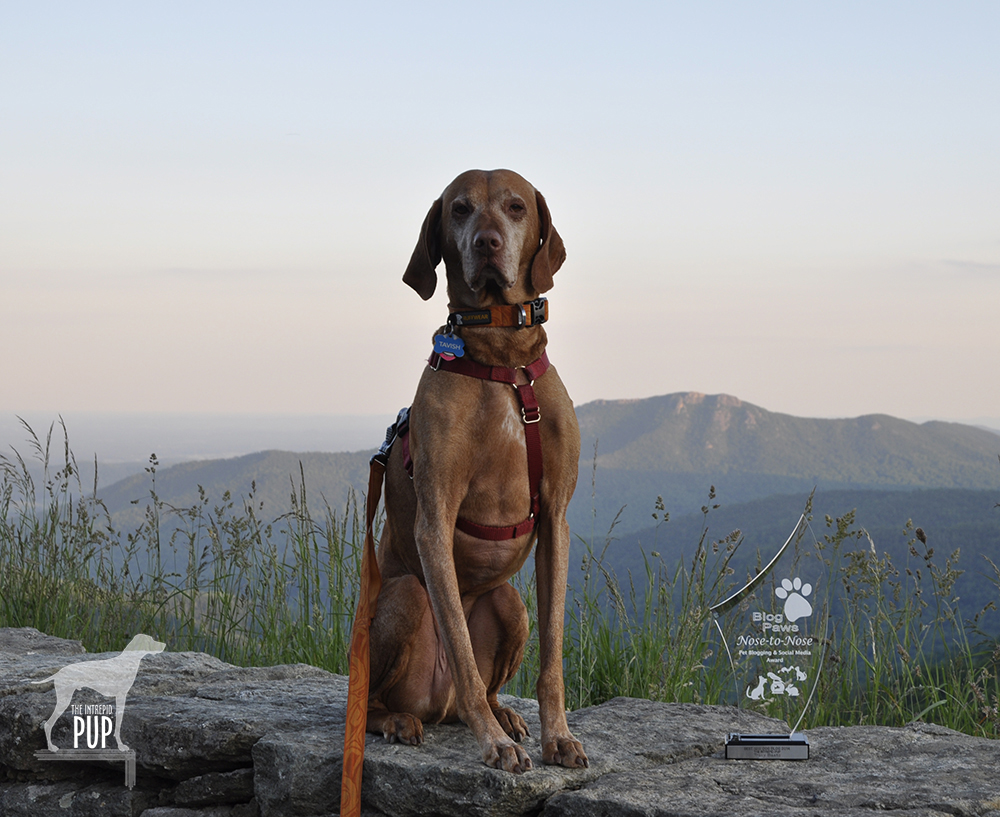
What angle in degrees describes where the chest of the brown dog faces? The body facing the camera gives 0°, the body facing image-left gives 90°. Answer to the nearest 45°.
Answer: approximately 315°

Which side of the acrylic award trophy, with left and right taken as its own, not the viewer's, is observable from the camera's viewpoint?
front

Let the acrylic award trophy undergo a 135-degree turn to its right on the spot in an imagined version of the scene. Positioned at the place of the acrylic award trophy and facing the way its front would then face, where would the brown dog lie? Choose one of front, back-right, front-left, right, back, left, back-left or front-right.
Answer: left
